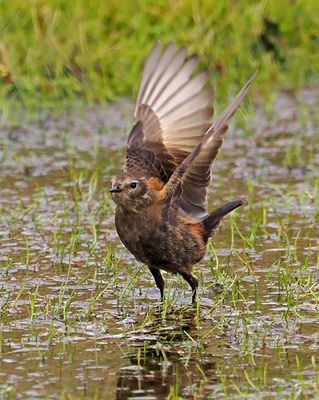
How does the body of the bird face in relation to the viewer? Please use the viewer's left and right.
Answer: facing the viewer and to the left of the viewer
